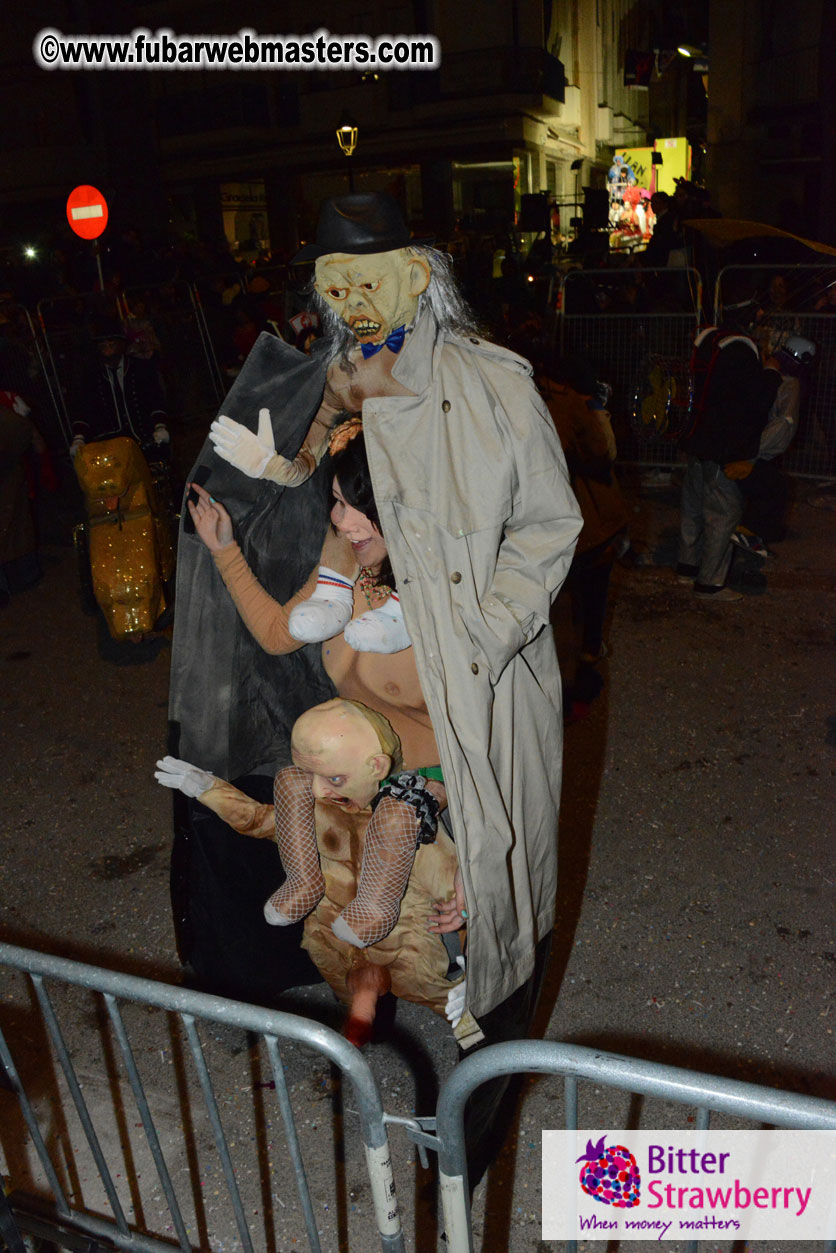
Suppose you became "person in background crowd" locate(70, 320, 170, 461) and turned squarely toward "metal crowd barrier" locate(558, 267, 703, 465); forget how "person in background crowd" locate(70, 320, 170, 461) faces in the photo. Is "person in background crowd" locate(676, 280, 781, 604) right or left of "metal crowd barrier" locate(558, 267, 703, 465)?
right

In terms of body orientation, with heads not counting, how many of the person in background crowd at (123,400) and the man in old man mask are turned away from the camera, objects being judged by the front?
0

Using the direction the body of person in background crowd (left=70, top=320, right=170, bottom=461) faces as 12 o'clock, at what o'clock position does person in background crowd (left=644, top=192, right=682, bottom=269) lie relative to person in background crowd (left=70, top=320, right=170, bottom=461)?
person in background crowd (left=644, top=192, right=682, bottom=269) is roughly at 8 o'clock from person in background crowd (left=70, top=320, right=170, bottom=461).

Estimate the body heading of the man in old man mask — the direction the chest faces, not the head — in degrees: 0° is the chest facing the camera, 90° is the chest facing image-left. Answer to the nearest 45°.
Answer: approximately 45°

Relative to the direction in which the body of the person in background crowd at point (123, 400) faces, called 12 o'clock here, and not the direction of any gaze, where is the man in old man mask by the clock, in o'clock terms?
The man in old man mask is roughly at 12 o'clock from the person in background crowd.

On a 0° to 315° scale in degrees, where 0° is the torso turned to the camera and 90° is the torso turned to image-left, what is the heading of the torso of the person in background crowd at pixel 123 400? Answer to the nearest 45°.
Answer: approximately 0°

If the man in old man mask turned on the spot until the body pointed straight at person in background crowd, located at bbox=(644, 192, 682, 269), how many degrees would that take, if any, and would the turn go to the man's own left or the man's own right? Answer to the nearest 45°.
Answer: approximately 135° to the man's own right

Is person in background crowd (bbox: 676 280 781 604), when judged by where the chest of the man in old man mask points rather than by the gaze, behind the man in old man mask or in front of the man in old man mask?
behind

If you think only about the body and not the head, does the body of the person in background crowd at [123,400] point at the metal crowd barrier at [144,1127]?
yes

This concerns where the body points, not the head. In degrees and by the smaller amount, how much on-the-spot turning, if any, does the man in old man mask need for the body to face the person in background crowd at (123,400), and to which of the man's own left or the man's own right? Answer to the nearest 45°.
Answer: approximately 135° to the man's own right
